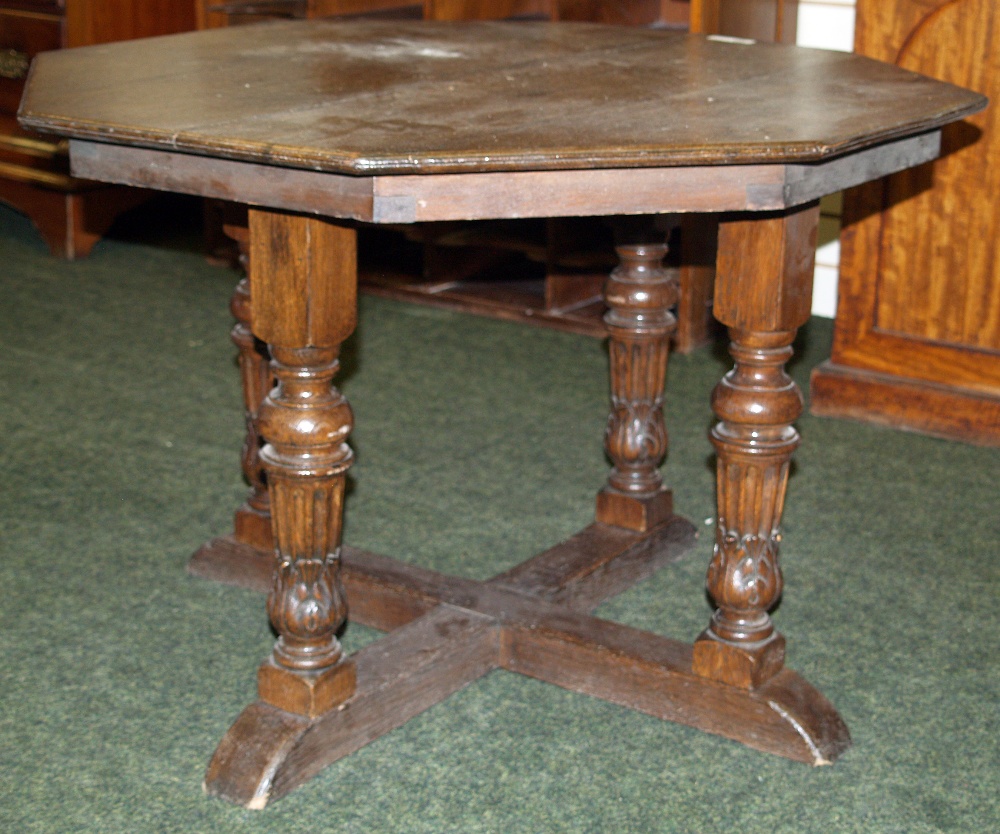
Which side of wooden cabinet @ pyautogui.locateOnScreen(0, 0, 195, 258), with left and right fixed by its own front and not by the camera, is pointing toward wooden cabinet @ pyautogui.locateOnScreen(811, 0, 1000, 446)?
left

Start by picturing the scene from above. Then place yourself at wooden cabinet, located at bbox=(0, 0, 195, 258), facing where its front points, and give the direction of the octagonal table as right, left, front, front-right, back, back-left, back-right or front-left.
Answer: front-left

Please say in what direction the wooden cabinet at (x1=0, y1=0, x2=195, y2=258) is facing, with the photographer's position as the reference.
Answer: facing the viewer and to the left of the viewer
